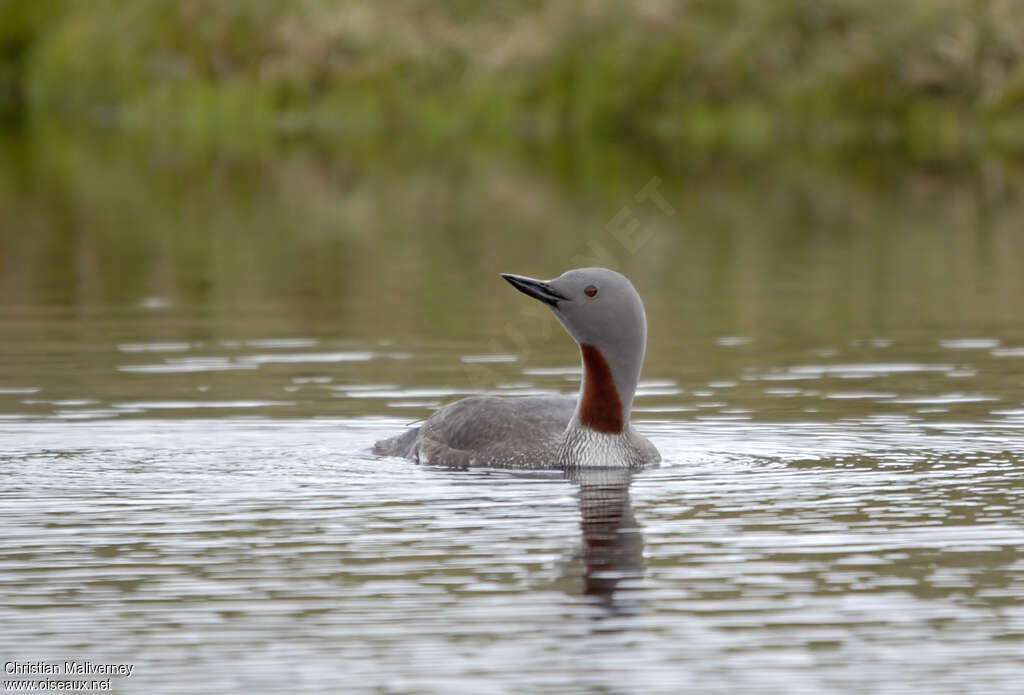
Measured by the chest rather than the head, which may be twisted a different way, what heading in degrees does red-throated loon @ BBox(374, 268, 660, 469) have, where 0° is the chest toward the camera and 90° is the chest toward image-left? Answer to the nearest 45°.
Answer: approximately 315°
